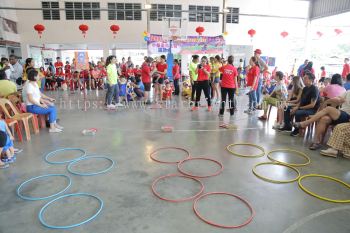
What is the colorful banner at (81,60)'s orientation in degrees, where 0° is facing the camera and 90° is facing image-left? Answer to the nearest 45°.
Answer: approximately 0°

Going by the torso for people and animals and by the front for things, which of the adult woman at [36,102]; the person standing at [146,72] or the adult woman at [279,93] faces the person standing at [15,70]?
the adult woman at [279,93]

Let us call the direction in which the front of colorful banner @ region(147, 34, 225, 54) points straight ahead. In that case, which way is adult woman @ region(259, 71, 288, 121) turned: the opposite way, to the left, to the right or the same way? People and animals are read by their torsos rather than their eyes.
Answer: to the right

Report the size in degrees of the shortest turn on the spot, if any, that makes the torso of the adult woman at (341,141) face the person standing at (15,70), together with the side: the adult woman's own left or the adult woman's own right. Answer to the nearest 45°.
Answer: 0° — they already face them

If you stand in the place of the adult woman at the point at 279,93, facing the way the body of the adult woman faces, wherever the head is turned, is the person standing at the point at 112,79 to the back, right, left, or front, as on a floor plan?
front

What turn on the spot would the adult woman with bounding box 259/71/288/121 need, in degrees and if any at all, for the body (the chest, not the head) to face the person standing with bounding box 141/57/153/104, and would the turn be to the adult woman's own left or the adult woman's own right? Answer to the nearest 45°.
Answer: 0° — they already face them

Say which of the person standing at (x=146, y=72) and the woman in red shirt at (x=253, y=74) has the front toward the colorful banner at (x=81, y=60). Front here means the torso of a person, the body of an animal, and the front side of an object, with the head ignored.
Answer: the woman in red shirt

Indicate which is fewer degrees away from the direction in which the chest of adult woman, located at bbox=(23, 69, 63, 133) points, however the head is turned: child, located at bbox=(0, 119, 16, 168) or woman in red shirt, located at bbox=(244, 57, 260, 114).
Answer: the woman in red shirt

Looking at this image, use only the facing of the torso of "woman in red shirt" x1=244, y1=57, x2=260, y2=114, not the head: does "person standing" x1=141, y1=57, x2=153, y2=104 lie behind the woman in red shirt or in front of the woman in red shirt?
in front

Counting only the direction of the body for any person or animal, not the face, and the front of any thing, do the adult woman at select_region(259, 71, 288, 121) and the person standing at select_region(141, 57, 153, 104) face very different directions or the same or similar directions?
very different directions

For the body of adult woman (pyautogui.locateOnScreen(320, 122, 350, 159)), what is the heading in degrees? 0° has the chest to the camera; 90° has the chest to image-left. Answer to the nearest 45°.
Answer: approximately 90°

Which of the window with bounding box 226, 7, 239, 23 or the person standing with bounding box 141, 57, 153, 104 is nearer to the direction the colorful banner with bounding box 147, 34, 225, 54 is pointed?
the person standing

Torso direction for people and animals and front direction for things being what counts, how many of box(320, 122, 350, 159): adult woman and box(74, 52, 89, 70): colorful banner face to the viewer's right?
0
